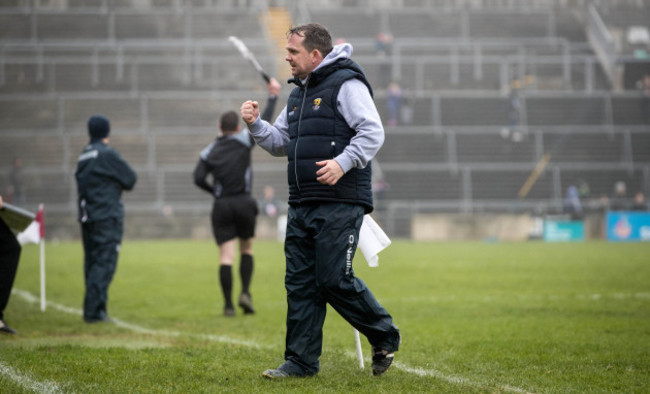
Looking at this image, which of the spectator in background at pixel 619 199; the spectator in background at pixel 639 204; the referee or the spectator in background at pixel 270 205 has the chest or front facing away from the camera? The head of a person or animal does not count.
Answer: the referee

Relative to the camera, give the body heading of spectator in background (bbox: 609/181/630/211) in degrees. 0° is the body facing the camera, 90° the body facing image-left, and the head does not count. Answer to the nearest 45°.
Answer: approximately 0°

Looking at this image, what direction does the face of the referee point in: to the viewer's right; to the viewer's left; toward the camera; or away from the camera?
away from the camera

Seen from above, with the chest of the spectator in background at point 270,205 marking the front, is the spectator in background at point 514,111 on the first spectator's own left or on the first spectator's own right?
on the first spectator's own left

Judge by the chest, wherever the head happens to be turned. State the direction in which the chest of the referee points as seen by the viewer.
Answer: away from the camera

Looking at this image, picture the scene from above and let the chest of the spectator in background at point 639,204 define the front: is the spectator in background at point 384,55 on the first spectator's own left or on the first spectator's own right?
on the first spectator's own right

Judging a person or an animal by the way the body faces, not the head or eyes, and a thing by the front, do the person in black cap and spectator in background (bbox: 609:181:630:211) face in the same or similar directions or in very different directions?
very different directions

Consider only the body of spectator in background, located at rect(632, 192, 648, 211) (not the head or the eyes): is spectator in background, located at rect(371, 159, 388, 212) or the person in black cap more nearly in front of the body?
the person in black cap

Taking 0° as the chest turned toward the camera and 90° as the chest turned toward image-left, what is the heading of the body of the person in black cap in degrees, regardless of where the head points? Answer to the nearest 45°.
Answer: approximately 225°

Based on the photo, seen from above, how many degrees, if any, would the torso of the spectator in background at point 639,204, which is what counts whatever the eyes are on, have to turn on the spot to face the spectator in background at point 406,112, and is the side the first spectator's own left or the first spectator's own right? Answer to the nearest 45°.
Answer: approximately 90° to the first spectator's own right

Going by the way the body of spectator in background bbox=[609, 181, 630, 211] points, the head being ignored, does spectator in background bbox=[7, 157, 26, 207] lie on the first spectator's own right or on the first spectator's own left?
on the first spectator's own right

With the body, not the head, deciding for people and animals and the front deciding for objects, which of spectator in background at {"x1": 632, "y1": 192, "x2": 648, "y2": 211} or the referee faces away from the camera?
the referee

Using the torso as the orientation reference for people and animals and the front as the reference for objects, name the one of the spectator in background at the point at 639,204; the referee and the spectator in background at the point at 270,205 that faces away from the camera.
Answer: the referee
